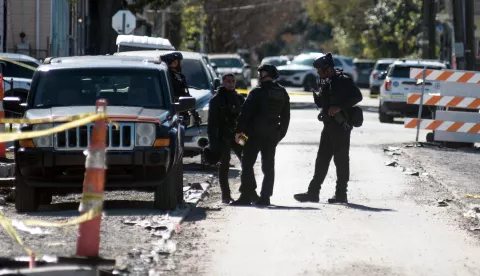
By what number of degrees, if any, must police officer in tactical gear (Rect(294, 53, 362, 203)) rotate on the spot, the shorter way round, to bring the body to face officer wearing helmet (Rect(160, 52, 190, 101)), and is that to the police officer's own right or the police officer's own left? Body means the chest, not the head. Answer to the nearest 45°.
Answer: approximately 45° to the police officer's own right

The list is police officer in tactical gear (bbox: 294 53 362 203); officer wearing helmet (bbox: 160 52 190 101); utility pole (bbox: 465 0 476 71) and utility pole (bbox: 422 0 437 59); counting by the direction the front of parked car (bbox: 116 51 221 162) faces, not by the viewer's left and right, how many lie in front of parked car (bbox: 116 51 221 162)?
2

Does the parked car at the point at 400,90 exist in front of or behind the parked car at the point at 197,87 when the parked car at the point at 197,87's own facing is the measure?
behind

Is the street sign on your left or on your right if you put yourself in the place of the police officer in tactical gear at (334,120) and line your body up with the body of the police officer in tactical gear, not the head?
on your right

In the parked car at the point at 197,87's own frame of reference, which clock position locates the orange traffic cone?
The orange traffic cone is roughly at 12 o'clock from the parked car.

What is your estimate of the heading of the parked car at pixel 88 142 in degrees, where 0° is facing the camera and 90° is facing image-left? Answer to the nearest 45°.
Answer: approximately 0°

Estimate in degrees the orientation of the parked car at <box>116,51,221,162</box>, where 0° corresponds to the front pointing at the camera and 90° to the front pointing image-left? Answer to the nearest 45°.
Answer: approximately 0°

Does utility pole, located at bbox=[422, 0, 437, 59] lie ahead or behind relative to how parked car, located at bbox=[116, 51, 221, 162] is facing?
behind

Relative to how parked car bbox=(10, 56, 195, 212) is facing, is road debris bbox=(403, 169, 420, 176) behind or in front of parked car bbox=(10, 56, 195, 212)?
behind

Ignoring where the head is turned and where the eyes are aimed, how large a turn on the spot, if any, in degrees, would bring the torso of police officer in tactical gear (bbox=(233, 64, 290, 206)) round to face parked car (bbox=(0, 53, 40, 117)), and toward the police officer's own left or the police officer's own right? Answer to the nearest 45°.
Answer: approximately 45° to the police officer's own right

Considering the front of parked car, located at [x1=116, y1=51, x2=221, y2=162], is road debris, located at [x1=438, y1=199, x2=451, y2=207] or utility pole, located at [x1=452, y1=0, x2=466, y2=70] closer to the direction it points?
the road debris
